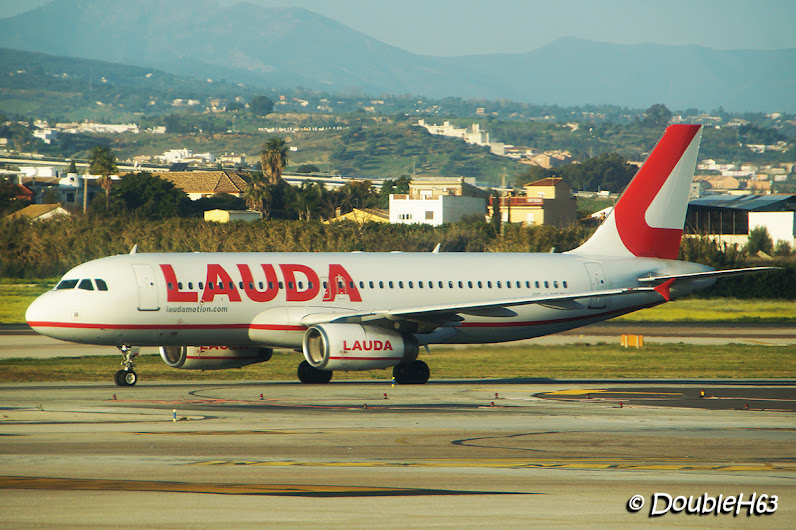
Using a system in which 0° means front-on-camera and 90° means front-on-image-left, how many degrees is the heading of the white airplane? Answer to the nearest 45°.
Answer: approximately 45°
